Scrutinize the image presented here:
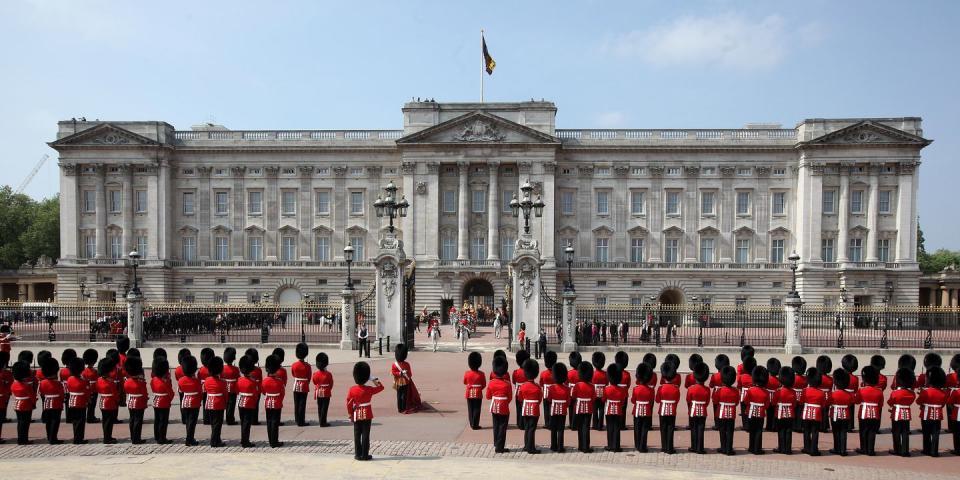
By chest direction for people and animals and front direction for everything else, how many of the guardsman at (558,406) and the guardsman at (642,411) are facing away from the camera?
2

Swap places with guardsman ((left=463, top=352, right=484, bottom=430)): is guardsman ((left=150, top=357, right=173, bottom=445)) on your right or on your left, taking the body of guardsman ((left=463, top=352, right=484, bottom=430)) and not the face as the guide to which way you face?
on your left

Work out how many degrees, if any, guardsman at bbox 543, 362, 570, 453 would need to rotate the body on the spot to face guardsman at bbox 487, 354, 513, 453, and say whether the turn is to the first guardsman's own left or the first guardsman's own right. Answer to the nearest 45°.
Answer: approximately 90° to the first guardsman's own left

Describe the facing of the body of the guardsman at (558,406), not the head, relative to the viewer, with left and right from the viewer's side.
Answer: facing away from the viewer

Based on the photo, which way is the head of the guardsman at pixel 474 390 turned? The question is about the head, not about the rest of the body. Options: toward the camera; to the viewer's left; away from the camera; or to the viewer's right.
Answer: away from the camera

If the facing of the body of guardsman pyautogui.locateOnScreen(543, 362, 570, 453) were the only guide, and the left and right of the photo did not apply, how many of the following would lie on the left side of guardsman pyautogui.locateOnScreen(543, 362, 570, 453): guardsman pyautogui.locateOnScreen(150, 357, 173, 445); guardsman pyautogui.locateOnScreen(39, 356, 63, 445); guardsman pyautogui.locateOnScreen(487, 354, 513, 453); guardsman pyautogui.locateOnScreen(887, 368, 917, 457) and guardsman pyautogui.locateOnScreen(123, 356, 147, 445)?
4

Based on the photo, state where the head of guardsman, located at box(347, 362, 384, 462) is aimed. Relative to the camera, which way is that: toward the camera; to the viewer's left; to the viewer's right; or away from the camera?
away from the camera

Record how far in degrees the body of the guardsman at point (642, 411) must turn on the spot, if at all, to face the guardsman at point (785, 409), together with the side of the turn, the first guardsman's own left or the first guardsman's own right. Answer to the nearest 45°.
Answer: approximately 90° to the first guardsman's own right

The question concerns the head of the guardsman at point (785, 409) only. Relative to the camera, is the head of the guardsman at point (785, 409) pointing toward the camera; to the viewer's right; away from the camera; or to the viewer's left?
away from the camera

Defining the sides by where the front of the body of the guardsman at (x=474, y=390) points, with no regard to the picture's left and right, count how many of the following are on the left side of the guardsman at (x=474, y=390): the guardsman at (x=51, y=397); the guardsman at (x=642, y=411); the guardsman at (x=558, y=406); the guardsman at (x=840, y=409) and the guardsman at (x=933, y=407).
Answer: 1
